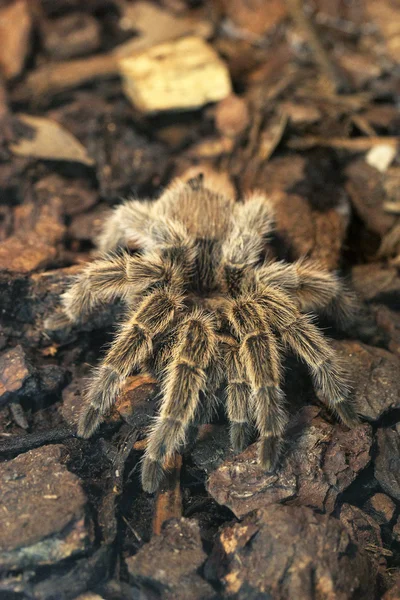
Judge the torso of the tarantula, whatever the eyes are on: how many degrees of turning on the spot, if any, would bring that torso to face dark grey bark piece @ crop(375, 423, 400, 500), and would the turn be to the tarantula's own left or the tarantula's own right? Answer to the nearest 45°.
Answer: approximately 90° to the tarantula's own left

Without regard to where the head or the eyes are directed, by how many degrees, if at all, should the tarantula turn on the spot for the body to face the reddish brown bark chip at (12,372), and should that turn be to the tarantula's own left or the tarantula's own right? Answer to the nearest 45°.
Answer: approximately 90° to the tarantula's own right

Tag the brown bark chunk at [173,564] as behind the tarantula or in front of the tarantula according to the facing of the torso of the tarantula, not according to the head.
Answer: in front

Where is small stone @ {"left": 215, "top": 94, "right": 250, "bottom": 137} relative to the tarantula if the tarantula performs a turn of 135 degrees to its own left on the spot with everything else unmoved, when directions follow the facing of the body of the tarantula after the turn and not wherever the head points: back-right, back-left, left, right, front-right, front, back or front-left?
front-left

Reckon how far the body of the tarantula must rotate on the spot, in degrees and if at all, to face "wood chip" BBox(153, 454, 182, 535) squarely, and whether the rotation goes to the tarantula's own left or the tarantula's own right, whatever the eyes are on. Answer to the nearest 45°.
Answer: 0° — it already faces it

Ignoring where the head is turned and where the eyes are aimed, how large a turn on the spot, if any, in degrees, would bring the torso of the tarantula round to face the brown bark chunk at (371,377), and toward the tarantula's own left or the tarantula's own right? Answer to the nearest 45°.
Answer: approximately 90° to the tarantula's own left

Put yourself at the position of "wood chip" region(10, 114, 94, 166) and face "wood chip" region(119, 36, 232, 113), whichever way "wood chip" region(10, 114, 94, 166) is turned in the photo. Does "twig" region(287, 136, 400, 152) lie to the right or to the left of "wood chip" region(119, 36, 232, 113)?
right

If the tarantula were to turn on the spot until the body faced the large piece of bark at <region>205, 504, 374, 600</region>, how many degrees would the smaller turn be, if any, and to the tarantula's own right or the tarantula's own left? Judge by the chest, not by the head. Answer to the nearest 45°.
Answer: approximately 45° to the tarantula's own left

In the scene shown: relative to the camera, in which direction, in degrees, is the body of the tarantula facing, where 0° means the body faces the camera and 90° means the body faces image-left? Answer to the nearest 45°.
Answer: approximately 0°

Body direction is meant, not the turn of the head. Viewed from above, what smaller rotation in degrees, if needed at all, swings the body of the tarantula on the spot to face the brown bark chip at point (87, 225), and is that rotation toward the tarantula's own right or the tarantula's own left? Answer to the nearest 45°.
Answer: approximately 135° to the tarantula's own right
